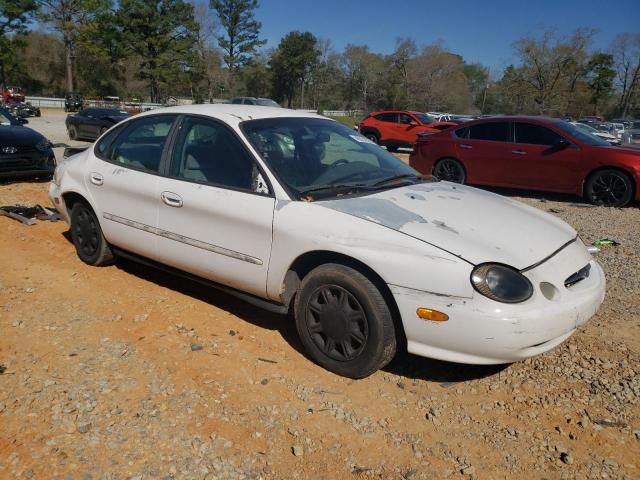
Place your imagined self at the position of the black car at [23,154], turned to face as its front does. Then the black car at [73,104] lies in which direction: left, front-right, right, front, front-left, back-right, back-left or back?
back-left

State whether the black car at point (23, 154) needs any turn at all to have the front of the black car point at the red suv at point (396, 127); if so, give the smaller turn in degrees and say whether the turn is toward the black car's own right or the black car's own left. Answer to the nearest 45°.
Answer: approximately 90° to the black car's own left

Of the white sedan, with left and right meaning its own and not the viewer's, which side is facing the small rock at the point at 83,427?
right

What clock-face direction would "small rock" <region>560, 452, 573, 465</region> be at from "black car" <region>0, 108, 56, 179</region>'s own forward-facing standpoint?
The small rock is roughly at 1 o'clock from the black car.

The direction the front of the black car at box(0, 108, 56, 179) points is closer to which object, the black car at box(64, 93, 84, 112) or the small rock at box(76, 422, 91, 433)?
the small rock

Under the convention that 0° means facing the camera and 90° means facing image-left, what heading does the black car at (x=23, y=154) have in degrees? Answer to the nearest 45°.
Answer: approximately 315°

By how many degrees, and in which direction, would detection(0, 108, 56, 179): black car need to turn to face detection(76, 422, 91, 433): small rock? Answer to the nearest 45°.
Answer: approximately 45° to its right

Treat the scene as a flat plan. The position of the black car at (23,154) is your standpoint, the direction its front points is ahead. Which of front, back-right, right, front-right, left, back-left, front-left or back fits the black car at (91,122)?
back-left

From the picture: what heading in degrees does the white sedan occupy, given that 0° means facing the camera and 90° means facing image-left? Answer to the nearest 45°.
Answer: approximately 315°
